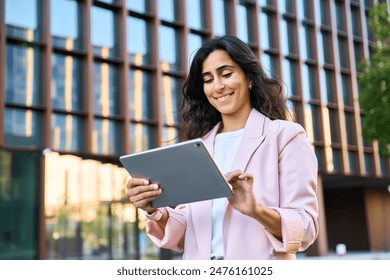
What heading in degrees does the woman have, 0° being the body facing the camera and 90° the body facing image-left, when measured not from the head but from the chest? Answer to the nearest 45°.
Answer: approximately 45°

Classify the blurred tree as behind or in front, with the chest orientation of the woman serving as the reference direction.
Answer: behind
